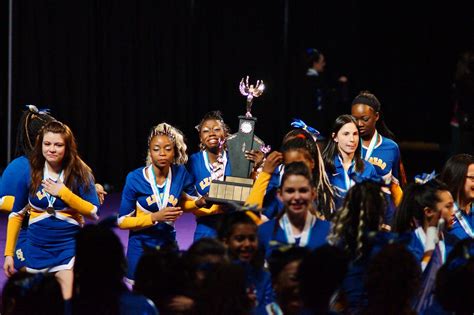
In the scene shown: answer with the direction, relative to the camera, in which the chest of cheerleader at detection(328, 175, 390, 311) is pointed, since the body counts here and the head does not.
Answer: away from the camera

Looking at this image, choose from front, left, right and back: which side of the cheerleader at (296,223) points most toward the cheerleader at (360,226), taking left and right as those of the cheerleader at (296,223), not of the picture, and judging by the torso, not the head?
left

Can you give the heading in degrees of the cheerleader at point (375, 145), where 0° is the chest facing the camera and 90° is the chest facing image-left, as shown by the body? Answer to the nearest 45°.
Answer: approximately 45°

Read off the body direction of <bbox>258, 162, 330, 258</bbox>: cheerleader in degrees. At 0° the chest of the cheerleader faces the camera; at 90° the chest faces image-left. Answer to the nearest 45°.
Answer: approximately 0°

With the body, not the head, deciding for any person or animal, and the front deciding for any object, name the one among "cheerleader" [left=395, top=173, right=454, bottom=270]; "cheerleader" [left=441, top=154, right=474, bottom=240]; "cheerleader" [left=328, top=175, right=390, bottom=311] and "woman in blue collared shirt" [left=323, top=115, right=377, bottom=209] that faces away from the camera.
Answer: "cheerleader" [left=328, top=175, right=390, bottom=311]

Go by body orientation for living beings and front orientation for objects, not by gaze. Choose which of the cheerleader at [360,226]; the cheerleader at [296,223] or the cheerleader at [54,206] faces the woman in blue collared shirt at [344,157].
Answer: the cheerleader at [360,226]

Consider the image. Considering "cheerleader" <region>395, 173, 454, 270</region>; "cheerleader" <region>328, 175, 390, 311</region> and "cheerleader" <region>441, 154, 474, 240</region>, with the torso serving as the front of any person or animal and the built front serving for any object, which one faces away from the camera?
"cheerleader" <region>328, 175, 390, 311</region>
